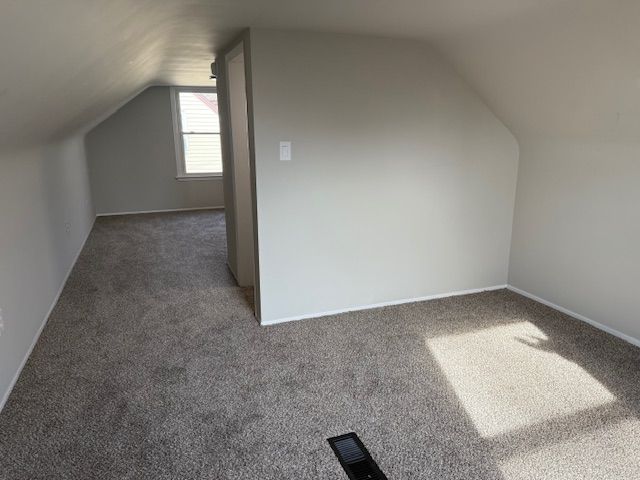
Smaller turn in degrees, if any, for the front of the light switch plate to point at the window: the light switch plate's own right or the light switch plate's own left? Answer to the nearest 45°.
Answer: approximately 180°

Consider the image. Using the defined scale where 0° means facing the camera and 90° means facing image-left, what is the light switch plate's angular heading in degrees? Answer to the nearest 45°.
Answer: approximately 0°
